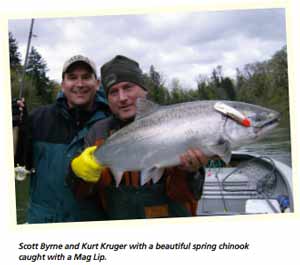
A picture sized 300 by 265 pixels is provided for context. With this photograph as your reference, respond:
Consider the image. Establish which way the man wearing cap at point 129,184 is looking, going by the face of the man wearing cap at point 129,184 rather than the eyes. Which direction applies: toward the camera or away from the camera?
toward the camera

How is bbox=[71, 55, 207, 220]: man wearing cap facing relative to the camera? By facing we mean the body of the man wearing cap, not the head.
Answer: toward the camera

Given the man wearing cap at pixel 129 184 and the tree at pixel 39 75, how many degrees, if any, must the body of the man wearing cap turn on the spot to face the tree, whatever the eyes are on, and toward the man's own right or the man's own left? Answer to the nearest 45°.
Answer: approximately 135° to the man's own right

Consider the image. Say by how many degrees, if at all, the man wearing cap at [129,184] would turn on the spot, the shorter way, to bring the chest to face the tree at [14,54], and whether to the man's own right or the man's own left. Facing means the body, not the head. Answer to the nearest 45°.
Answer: approximately 135° to the man's own right

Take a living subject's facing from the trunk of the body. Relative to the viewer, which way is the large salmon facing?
to the viewer's right

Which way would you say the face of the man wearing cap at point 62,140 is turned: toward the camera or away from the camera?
toward the camera
